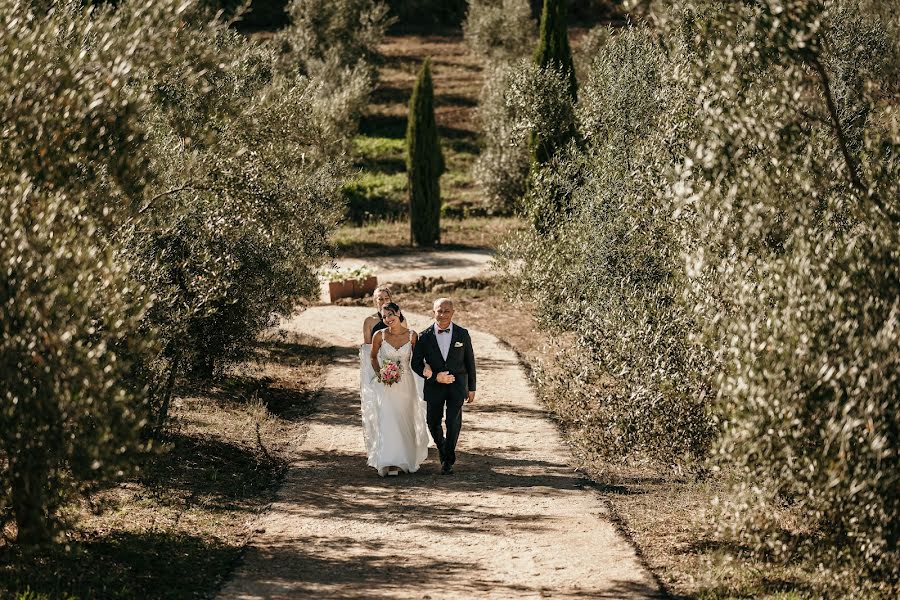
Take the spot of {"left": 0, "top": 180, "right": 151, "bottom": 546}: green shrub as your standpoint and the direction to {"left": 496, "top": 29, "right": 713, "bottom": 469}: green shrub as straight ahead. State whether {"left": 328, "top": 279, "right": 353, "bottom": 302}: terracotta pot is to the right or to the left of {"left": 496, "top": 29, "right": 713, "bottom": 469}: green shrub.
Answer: left

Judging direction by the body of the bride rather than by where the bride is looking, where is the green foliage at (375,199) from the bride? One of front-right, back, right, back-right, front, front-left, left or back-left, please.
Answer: back

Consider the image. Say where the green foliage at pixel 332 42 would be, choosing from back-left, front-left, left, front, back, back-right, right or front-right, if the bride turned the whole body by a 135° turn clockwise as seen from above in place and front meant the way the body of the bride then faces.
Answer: front-right

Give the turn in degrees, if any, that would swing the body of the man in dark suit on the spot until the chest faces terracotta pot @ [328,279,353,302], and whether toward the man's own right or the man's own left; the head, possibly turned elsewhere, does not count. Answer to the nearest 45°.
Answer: approximately 180°

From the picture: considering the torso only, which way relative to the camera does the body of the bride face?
toward the camera

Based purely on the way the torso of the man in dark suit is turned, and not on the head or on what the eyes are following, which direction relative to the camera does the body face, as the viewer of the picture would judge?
toward the camera

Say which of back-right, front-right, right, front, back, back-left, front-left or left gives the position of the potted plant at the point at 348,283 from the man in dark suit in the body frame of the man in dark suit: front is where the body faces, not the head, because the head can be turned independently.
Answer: back

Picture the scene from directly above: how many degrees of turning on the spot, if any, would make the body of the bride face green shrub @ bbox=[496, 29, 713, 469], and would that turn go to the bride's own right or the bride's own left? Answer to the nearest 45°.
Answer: approximately 90° to the bride's own left

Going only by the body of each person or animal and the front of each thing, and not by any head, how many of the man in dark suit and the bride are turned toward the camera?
2

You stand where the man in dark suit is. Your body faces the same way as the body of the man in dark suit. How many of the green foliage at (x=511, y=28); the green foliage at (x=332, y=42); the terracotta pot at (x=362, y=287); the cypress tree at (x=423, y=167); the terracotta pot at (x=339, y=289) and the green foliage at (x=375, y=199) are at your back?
6

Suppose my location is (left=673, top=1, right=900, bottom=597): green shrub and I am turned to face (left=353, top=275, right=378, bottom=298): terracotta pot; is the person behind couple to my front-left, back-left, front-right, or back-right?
front-left

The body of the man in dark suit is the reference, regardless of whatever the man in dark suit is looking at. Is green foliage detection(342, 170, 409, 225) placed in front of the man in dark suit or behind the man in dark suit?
behind

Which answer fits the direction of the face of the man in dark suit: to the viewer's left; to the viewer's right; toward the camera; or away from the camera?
toward the camera

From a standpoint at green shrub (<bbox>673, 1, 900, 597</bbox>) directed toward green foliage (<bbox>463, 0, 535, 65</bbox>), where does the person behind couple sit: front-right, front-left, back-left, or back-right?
front-left

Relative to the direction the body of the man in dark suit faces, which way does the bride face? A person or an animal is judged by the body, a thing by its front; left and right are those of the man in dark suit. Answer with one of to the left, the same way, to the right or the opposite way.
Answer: the same way
